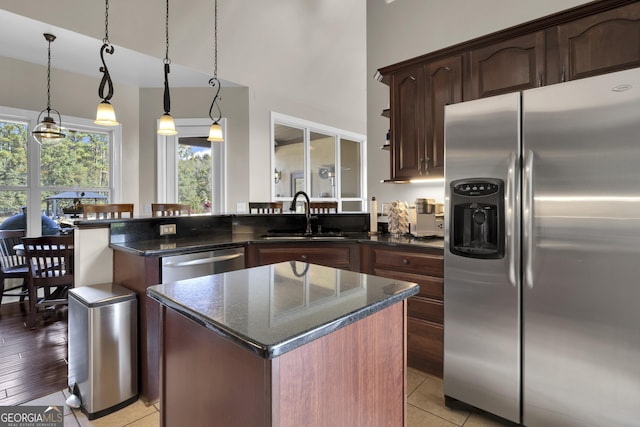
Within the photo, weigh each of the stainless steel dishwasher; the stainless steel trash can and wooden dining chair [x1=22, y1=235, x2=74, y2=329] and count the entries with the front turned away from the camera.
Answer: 1

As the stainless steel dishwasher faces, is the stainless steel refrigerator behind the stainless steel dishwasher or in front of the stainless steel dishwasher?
in front

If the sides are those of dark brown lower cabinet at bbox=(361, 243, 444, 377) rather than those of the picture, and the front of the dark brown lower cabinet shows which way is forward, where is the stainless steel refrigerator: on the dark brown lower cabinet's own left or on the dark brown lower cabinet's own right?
on the dark brown lower cabinet's own left

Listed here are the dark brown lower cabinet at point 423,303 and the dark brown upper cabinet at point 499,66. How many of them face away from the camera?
0

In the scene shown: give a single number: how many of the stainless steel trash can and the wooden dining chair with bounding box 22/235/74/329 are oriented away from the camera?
1

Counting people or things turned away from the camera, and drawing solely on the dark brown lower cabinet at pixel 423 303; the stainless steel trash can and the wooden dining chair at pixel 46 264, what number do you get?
1

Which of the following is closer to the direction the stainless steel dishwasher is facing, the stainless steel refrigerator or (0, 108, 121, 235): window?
the stainless steel refrigerator

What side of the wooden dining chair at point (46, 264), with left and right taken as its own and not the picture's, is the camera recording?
back

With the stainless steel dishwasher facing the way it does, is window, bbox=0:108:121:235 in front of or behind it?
behind

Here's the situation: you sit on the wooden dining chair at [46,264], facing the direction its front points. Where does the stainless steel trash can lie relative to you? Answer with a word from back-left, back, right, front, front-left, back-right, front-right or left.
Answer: back

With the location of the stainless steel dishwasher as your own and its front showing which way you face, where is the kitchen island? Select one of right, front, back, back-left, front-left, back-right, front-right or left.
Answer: front-right

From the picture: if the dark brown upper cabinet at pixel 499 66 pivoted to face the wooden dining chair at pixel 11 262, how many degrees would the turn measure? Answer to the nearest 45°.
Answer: approximately 45° to its right

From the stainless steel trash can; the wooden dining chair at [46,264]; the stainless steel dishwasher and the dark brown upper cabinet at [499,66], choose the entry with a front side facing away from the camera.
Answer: the wooden dining chair

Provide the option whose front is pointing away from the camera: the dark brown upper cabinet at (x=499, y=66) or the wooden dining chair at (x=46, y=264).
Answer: the wooden dining chair

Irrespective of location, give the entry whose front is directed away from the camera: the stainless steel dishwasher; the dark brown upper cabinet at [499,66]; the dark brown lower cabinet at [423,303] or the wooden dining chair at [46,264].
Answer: the wooden dining chair

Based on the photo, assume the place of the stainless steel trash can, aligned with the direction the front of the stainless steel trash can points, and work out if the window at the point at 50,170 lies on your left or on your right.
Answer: on your right
